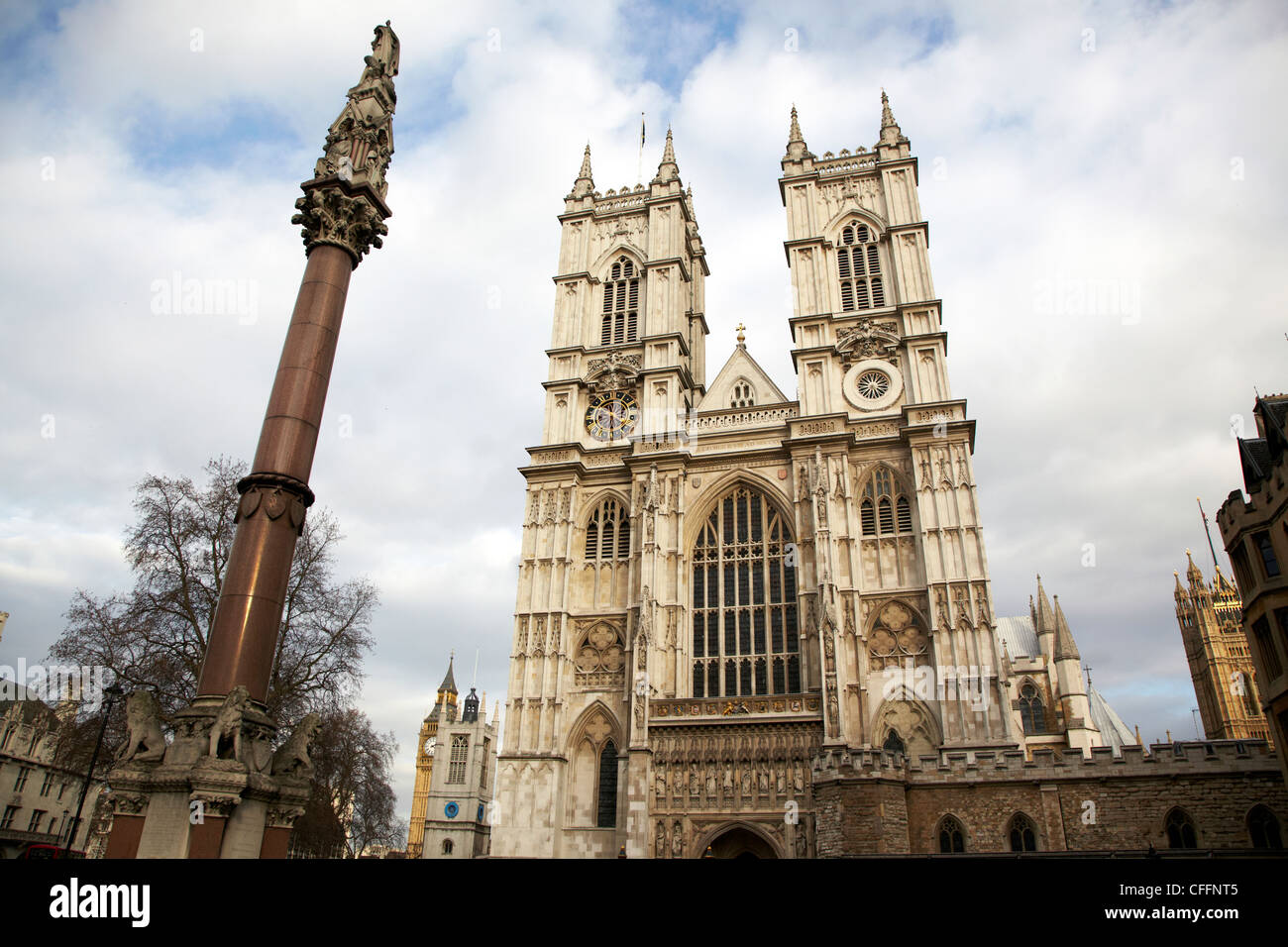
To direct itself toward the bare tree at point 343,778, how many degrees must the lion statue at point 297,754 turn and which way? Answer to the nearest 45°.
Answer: approximately 90° to its left

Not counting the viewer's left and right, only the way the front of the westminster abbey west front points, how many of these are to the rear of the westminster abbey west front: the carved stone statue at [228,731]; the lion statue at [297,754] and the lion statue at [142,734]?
0

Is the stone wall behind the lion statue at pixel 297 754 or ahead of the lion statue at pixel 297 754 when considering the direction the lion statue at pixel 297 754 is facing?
ahead

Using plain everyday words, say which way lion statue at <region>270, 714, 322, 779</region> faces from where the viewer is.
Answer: facing to the right of the viewer

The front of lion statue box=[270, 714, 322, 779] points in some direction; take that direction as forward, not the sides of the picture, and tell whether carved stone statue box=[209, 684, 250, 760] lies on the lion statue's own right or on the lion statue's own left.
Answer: on the lion statue's own right

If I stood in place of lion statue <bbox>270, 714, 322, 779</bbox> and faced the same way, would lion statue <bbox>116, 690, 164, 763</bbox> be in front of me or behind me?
behind

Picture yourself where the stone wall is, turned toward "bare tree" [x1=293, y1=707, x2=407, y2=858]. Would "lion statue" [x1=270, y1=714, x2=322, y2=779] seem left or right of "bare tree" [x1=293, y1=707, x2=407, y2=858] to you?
left

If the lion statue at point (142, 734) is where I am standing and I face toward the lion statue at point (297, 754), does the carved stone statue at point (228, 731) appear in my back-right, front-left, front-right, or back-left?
front-right

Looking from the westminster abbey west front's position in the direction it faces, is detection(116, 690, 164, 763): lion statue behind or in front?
in front

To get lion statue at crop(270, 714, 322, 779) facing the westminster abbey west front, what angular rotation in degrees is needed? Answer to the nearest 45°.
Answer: approximately 45° to its left

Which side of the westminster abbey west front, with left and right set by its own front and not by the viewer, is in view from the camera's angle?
front

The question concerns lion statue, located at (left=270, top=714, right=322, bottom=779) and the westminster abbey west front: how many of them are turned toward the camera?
1

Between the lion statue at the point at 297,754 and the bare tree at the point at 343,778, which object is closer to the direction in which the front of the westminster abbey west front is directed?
the lion statue

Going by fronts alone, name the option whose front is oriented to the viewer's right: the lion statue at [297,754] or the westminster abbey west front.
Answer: the lion statue

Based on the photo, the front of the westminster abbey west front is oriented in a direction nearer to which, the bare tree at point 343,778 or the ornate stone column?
the ornate stone column

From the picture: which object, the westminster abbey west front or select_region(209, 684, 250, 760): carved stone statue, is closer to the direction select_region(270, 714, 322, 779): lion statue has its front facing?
the westminster abbey west front
